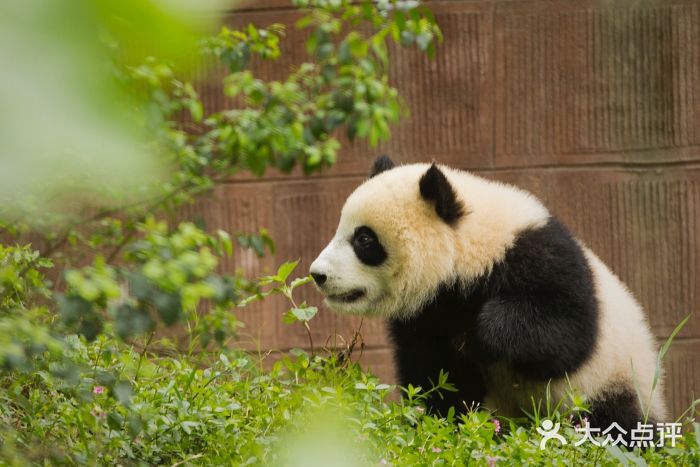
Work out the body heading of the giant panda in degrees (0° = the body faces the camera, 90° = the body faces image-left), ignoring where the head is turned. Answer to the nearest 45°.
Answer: approximately 90°
